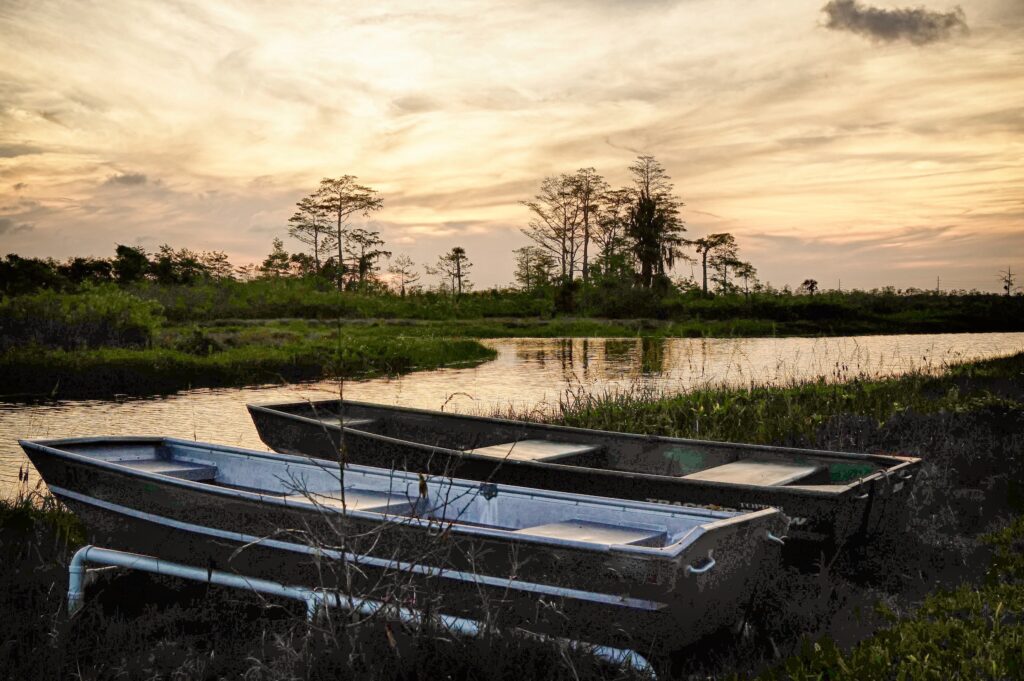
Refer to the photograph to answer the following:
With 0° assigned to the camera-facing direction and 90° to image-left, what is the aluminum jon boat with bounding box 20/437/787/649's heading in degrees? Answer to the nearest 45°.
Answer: approximately 135°

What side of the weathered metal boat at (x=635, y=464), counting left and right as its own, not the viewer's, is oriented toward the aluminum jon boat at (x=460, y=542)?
left

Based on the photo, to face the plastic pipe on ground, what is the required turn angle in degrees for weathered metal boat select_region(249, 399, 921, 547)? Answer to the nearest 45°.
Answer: approximately 90° to its left

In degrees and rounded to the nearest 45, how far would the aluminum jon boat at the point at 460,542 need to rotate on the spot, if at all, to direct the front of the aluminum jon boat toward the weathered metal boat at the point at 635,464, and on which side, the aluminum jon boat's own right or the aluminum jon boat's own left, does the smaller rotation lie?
approximately 90° to the aluminum jon boat's own right

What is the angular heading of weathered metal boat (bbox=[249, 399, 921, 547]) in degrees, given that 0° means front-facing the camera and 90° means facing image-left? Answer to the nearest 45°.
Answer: approximately 135°
